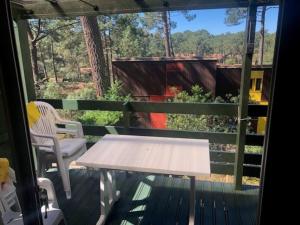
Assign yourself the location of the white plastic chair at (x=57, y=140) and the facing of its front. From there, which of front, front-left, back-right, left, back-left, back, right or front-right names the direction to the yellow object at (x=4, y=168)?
front-right

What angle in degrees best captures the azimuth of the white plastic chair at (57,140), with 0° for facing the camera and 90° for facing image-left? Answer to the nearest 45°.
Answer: approximately 315°

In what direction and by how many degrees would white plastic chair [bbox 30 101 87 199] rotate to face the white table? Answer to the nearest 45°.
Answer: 0° — it already faces it
